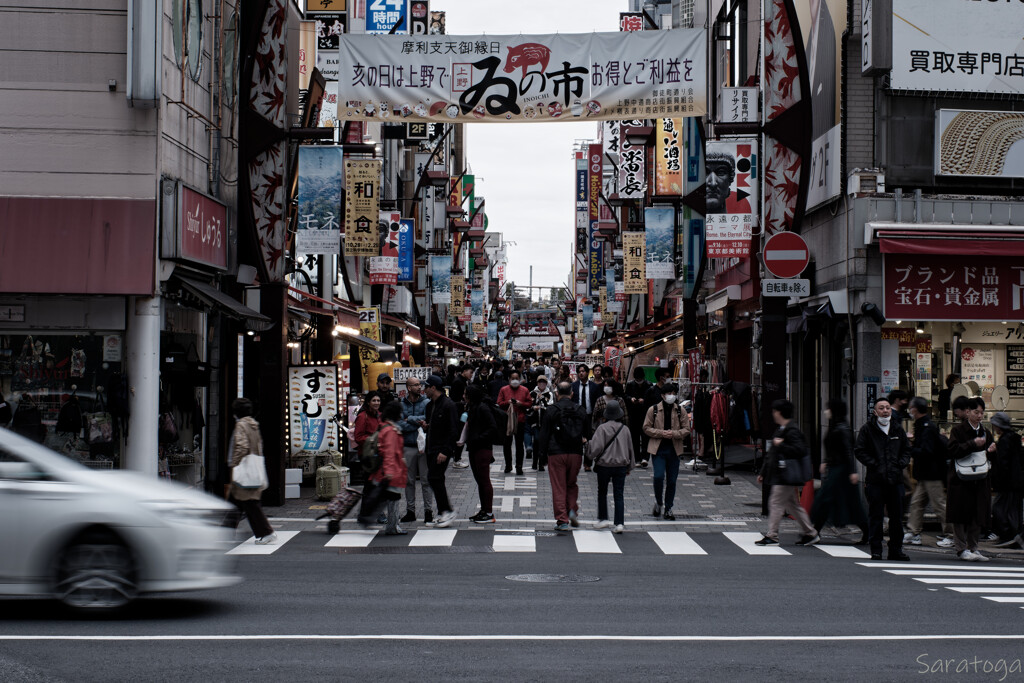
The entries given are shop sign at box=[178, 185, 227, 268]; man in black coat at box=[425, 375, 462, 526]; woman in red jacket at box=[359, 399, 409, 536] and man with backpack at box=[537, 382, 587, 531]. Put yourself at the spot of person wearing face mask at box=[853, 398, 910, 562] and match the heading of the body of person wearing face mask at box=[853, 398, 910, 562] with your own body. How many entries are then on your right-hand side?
4

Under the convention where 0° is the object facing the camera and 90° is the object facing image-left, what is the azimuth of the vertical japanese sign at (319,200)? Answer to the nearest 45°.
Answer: approximately 0°

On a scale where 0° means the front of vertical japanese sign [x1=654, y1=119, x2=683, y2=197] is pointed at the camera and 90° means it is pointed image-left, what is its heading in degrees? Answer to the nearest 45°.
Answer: approximately 0°

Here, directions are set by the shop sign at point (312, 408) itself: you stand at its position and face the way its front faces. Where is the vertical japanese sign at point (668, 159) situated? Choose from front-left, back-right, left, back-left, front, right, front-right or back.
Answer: back-left
